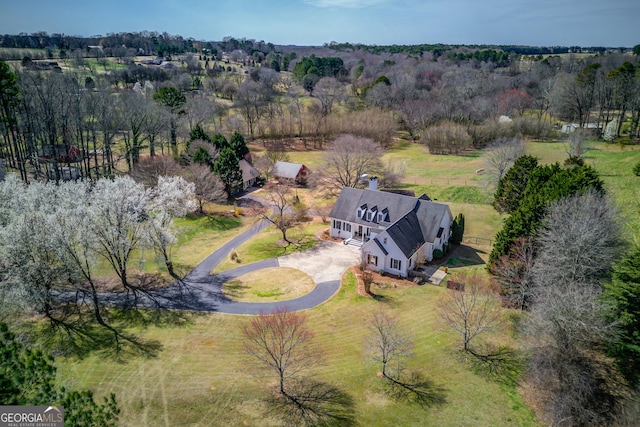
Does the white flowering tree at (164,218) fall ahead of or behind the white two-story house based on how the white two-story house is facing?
ahead

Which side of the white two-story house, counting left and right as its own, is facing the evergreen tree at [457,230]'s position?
left

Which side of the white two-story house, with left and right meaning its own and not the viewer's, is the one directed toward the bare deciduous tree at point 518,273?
left

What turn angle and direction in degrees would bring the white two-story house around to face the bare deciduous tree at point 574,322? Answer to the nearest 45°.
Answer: approximately 90° to its left

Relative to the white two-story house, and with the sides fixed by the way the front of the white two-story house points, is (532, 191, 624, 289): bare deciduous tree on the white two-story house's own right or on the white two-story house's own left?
on the white two-story house's own left

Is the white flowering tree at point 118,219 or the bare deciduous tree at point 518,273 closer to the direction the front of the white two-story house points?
the white flowering tree

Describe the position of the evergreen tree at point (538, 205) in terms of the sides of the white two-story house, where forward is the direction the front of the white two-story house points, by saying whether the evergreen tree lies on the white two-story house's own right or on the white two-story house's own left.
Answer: on the white two-story house's own left

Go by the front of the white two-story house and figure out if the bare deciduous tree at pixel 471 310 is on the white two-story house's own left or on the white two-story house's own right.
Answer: on the white two-story house's own left

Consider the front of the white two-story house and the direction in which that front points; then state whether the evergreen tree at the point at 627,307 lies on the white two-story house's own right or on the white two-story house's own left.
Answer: on the white two-story house's own left

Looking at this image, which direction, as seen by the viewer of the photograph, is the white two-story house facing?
facing the viewer and to the left of the viewer

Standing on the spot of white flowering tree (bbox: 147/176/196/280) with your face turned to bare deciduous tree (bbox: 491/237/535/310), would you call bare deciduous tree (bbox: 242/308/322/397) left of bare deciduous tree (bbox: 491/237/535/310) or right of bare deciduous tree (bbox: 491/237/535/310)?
right
